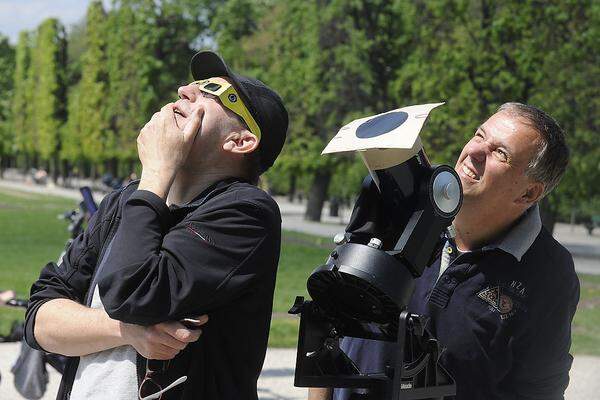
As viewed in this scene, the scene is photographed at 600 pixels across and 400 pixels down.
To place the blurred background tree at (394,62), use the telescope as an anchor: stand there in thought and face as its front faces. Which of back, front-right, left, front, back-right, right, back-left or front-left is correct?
back-right

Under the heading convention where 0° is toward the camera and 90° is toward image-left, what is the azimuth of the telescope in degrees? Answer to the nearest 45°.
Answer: approximately 45°

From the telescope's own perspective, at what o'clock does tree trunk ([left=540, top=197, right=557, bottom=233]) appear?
The tree trunk is roughly at 5 o'clock from the telescope.
